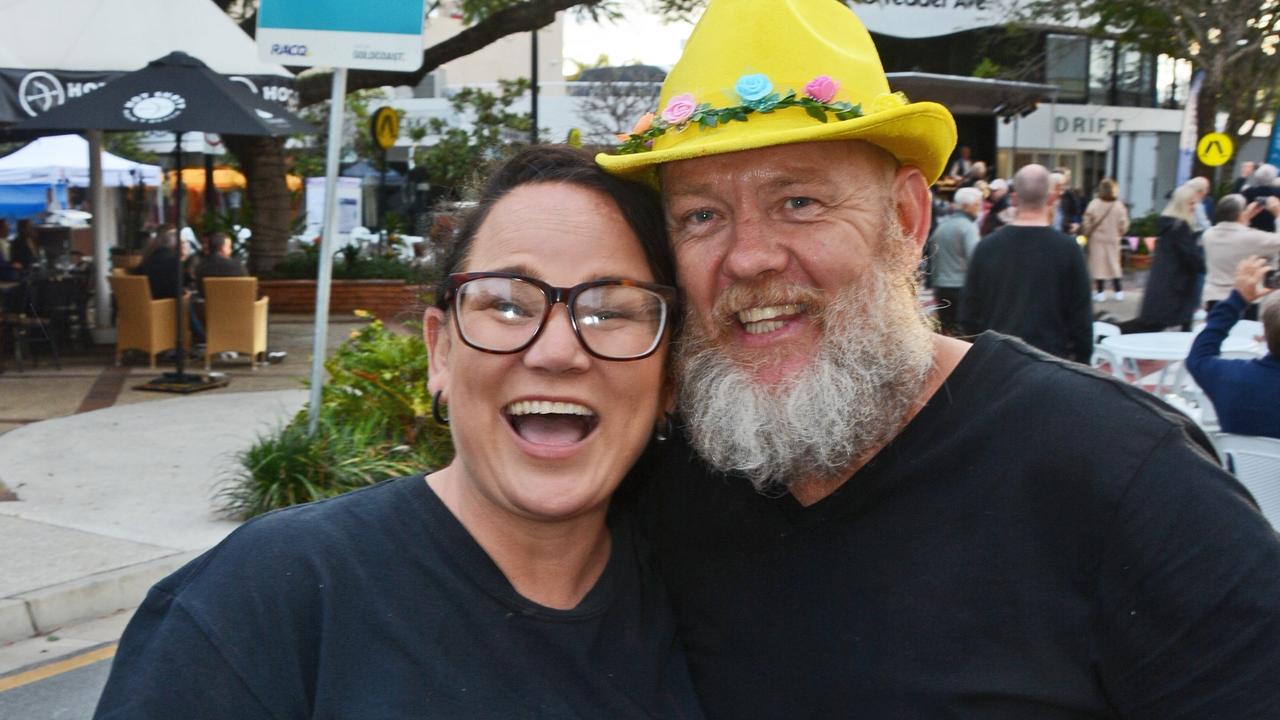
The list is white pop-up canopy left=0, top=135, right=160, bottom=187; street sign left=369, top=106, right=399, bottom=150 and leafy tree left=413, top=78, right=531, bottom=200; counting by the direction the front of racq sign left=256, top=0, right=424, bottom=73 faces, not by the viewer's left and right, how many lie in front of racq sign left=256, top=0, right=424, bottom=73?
0

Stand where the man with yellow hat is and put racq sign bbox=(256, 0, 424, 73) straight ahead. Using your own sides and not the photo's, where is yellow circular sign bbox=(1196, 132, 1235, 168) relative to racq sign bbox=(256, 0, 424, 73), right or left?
right

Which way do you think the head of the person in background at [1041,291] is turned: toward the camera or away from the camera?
away from the camera

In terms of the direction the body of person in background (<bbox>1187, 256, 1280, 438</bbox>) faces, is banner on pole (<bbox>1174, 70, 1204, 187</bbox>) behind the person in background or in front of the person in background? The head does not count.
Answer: in front

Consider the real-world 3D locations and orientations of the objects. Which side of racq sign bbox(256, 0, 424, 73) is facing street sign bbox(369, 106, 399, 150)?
back

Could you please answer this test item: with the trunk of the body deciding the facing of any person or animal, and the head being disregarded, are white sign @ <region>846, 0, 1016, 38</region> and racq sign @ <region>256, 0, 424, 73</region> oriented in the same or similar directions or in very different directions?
same or similar directions

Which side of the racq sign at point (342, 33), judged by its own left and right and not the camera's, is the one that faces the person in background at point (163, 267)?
back

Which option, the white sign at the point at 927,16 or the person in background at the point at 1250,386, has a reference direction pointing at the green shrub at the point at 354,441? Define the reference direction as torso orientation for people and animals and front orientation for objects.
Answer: the white sign

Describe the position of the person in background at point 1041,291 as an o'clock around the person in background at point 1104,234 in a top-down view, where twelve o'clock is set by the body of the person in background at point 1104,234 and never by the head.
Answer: the person in background at point 1041,291 is roughly at 6 o'clock from the person in background at point 1104,234.

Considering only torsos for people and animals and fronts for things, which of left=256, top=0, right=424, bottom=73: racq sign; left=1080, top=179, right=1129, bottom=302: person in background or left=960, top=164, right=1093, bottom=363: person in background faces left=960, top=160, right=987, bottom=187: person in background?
left=960, top=164, right=1093, bottom=363: person in background

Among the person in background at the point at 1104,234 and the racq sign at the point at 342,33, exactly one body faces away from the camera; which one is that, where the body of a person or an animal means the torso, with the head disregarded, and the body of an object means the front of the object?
the person in background

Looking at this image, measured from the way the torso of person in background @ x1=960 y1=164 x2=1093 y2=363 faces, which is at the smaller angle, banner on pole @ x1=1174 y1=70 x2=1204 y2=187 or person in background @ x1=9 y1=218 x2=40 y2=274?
the banner on pole

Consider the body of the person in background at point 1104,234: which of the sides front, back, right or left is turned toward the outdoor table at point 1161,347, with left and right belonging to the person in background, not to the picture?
back

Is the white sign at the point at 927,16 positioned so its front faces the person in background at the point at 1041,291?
yes

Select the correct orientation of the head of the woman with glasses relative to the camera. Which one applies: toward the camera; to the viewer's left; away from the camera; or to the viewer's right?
toward the camera

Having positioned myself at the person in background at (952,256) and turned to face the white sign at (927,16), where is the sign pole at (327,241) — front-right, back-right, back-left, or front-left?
back-left

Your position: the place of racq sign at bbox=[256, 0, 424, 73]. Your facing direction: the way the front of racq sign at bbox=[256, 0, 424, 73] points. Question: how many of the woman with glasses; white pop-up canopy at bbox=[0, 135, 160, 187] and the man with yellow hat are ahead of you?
2
